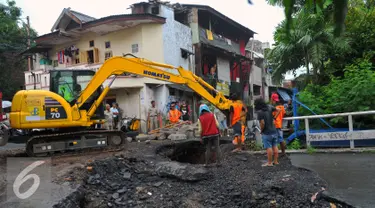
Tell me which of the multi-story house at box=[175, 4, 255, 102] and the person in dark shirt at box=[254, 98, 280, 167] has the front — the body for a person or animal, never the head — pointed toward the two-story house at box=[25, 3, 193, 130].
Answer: the person in dark shirt

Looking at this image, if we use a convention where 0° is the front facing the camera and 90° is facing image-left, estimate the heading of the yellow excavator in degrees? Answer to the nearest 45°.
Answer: approximately 270°

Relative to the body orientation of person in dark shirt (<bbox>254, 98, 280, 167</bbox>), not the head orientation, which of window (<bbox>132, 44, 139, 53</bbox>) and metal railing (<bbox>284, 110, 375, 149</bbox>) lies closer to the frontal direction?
the window

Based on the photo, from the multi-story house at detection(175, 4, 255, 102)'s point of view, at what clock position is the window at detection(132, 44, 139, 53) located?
The window is roughly at 3 o'clock from the multi-story house.

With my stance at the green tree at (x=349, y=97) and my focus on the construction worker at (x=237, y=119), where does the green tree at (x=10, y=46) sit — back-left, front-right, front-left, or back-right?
front-right

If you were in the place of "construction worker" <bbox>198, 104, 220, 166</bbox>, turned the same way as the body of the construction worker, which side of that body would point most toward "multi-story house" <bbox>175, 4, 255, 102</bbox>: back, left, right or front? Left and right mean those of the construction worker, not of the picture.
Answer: front

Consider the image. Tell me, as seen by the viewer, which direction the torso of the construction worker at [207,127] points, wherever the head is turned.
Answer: away from the camera

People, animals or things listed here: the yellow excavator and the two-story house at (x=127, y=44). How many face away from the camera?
0

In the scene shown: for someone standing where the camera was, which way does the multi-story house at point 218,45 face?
facing the viewer and to the right of the viewer

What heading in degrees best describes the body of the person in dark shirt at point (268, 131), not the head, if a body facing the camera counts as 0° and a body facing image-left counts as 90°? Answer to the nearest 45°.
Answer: approximately 135°

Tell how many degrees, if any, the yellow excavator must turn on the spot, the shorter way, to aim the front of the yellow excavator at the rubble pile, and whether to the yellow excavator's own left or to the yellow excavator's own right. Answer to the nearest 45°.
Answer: approximately 45° to the yellow excavator's own right

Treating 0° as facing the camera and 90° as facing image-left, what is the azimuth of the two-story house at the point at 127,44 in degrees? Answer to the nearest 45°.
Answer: approximately 45°

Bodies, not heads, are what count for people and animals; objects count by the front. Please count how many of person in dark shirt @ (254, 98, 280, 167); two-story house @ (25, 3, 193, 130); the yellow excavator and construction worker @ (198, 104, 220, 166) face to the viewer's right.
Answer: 1
